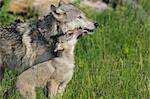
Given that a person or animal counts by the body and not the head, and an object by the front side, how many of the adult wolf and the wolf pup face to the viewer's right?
2

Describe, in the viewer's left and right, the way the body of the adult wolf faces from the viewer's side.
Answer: facing to the right of the viewer

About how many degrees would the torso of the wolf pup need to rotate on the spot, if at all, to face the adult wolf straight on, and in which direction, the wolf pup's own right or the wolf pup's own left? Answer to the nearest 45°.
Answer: approximately 135° to the wolf pup's own left

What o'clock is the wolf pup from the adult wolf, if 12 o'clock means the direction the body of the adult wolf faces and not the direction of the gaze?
The wolf pup is roughly at 2 o'clock from the adult wolf.

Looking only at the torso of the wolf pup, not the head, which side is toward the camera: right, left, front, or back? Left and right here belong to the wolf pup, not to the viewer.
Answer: right

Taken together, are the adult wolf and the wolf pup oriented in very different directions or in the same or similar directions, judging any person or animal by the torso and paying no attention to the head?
same or similar directions
